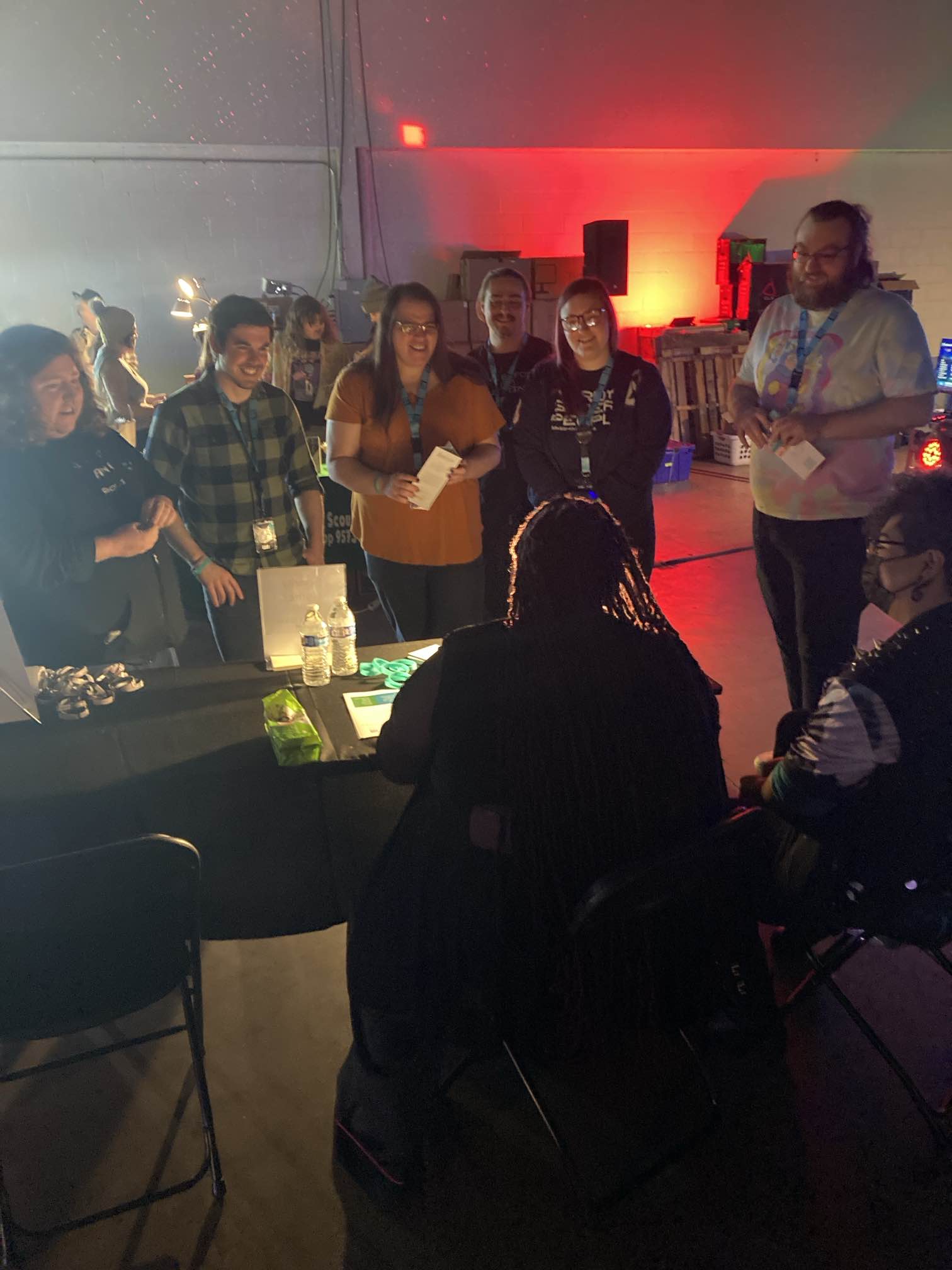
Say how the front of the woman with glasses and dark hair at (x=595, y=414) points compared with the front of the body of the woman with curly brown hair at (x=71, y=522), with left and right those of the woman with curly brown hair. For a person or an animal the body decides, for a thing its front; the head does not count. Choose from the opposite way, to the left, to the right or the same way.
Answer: to the right

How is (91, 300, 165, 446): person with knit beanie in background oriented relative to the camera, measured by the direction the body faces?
to the viewer's right

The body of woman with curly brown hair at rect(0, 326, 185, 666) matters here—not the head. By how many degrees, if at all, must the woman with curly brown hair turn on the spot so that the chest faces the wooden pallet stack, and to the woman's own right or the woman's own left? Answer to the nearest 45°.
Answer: approximately 90° to the woman's own left

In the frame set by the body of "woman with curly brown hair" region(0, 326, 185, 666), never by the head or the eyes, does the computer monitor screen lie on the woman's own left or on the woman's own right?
on the woman's own left

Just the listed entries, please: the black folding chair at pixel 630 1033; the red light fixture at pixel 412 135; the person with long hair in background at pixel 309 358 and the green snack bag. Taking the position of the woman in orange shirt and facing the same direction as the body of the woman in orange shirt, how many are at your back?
2

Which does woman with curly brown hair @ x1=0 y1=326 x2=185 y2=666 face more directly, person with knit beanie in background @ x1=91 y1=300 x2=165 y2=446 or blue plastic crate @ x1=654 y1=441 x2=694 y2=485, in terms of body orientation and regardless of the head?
the blue plastic crate

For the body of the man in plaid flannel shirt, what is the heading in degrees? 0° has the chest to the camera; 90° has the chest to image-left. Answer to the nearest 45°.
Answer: approximately 315°

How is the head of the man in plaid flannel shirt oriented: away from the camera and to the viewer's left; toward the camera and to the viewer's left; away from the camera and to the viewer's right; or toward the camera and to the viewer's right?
toward the camera and to the viewer's right

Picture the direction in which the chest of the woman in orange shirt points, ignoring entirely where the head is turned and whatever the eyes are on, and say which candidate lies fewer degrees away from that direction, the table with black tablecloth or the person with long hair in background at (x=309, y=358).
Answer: the table with black tablecloth

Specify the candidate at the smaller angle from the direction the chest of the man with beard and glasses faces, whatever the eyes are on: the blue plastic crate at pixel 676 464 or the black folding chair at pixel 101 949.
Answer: the black folding chair

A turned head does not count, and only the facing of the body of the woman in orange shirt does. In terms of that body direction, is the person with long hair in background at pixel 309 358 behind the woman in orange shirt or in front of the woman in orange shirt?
behind

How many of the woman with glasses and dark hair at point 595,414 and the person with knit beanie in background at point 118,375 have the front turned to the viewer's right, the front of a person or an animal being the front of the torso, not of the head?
1
